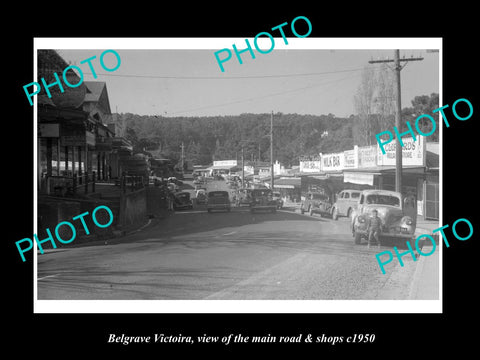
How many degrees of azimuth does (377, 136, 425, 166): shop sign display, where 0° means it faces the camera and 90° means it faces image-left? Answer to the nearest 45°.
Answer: approximately 45°
